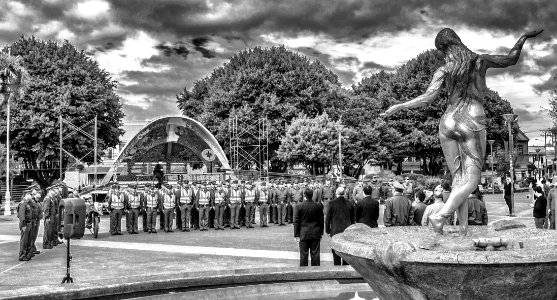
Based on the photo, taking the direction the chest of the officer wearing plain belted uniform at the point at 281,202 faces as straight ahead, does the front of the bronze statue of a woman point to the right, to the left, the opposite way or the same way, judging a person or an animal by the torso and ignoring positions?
the opposite way

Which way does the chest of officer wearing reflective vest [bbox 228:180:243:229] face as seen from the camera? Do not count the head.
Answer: toward the camera

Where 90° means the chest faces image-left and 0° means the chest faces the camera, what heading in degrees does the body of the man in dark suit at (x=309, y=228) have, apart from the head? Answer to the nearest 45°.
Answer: approximately 180°

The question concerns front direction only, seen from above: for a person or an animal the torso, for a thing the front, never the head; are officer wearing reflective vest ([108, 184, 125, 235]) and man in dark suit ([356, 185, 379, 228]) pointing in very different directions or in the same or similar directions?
very different directions

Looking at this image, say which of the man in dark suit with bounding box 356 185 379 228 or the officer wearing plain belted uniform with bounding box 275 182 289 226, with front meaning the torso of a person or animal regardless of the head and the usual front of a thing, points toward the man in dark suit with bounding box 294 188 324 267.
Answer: the officer wearing plain belted uniform

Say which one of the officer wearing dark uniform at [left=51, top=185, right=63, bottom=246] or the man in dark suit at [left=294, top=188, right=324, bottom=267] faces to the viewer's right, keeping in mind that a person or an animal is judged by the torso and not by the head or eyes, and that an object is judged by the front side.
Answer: the officer wearing dark uniform

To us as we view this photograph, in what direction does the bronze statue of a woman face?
facing away from the viewer

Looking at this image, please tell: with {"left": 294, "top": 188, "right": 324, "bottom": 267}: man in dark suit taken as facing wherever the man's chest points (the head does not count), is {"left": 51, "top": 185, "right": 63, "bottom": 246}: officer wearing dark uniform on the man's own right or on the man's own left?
on the man's own left

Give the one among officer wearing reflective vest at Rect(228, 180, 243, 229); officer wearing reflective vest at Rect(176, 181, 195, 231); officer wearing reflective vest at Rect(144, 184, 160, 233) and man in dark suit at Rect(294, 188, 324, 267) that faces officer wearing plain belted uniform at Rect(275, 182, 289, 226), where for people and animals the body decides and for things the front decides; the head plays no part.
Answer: the man in dark suit

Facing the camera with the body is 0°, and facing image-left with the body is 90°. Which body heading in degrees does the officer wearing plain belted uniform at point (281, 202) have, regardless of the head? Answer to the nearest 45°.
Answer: approximately 0°

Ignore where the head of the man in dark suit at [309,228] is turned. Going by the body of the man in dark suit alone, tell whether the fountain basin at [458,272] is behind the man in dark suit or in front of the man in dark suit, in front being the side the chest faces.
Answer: behind

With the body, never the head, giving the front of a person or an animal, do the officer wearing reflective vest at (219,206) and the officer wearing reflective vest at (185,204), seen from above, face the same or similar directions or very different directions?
same or similar directions

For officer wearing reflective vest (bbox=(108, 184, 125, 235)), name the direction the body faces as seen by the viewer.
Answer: toward the camera

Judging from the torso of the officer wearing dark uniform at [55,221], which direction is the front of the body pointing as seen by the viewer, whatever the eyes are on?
to the viewer's right

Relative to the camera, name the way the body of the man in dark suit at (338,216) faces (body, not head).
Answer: away from the camera

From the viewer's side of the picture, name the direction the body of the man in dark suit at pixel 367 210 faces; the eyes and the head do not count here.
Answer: away from the camera

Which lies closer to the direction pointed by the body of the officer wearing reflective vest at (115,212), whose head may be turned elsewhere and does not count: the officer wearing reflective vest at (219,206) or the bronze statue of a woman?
the bronze statue of a woman
